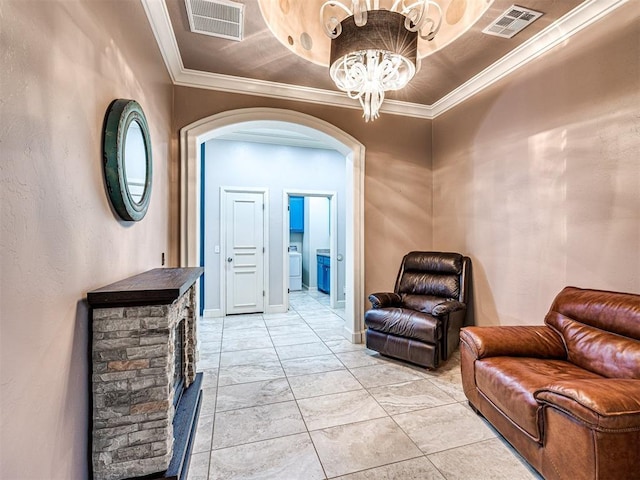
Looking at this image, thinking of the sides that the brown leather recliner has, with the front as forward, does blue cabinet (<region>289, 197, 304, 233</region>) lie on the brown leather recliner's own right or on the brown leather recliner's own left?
on the brown leather recliner's own right

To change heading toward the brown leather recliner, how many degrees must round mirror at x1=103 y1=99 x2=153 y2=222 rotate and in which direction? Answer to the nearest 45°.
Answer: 0° — it already faces it

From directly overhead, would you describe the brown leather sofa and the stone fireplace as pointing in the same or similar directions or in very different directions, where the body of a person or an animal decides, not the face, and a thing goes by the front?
very different directions

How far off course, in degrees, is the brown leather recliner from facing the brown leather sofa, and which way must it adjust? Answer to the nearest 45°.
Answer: approximately 90° to its left

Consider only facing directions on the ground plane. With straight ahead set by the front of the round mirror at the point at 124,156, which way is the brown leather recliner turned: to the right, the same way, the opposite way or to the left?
the opposite way

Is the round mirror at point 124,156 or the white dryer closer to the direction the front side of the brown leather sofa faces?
the round mirror

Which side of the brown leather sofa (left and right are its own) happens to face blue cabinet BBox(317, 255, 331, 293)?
right

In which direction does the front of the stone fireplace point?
to the viewer's right

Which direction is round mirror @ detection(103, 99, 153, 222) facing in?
to the viewer's right

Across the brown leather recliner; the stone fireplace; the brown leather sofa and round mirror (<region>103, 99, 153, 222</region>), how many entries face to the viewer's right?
2

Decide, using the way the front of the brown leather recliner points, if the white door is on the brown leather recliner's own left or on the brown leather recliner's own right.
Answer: on the brown leather recliner's own right

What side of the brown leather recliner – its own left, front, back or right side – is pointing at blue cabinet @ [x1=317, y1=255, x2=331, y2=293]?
right

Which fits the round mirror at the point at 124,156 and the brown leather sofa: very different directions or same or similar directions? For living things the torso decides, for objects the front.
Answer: very different directions

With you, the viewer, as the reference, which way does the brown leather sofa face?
facing the viewer and to the left of the viewer
